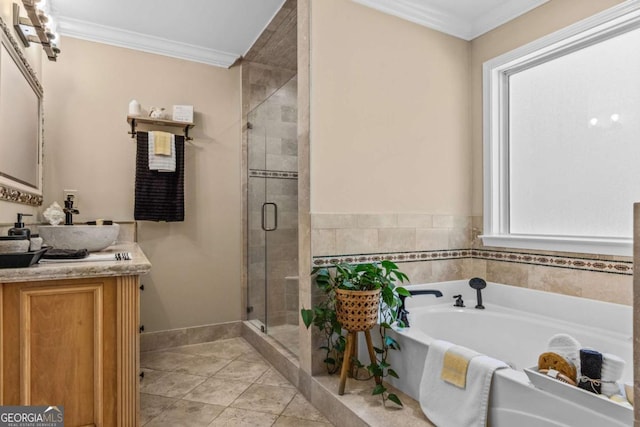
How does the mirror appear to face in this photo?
to the viewer's right

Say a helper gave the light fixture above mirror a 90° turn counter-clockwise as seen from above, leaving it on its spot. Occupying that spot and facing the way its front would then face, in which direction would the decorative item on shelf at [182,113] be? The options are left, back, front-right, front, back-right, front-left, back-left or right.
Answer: front-right

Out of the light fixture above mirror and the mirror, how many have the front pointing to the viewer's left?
0

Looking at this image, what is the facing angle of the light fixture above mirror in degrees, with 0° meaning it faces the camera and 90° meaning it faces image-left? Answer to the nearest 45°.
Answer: approximately 270°

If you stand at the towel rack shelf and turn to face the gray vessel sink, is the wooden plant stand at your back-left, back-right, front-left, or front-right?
front-left

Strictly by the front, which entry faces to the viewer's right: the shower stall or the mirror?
the mirror

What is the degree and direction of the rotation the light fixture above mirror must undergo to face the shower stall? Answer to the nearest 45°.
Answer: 0° — it already faces it

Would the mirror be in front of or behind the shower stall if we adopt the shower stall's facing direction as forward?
in front

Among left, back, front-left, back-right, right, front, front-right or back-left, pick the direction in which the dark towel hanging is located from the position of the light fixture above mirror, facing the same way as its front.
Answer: front-left

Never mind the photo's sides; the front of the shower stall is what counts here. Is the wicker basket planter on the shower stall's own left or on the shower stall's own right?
on the shower stall's own left
